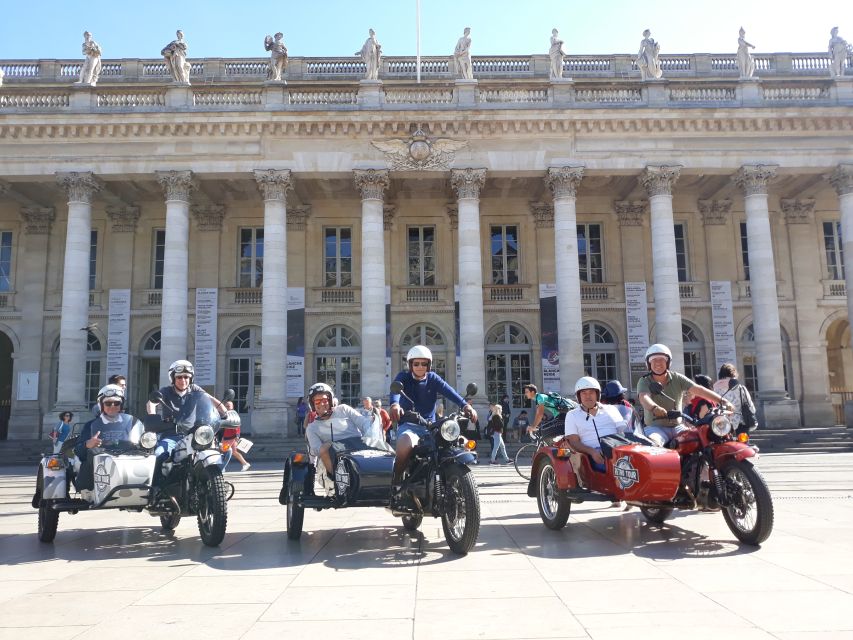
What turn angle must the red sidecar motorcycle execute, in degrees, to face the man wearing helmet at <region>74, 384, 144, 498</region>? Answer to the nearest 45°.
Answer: approximately 135° to its right

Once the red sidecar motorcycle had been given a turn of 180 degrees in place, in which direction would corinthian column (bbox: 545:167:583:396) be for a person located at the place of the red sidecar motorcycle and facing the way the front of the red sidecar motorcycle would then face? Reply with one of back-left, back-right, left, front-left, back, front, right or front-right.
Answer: front-right

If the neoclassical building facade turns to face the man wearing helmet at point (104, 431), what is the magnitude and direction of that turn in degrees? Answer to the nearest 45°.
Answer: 0° — it already faces them

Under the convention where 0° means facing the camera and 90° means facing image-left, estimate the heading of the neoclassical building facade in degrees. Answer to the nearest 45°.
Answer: approximately 0°

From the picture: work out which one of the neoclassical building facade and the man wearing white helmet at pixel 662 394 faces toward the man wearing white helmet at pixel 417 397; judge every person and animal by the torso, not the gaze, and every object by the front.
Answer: the neoclassical building facade

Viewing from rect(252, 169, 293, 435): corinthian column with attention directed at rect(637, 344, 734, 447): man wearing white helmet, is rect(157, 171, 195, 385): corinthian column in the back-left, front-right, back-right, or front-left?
back-right

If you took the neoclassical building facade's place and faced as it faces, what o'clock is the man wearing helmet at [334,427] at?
The man wearing helmet is roughly at 12 o'clock from the neoclassical building facade.

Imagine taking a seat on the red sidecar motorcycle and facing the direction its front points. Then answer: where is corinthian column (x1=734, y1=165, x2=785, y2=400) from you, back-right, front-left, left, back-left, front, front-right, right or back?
back-left

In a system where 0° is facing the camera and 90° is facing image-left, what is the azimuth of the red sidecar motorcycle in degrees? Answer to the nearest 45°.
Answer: approximately 315°

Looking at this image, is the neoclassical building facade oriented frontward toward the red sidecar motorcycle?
yes
